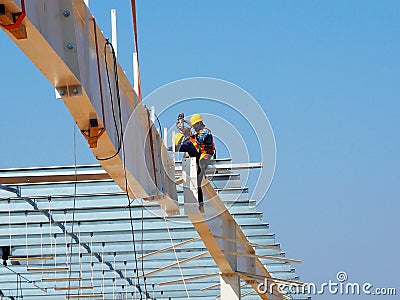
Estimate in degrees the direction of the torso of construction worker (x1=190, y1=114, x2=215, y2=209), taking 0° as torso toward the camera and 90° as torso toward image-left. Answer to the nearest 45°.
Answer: approximately 90°

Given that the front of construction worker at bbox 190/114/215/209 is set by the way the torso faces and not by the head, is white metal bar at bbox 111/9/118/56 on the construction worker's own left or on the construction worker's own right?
on the construction worker's own left

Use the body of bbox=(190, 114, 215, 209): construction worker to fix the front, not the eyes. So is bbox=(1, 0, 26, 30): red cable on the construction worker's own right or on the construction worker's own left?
on the construction worker's own left
